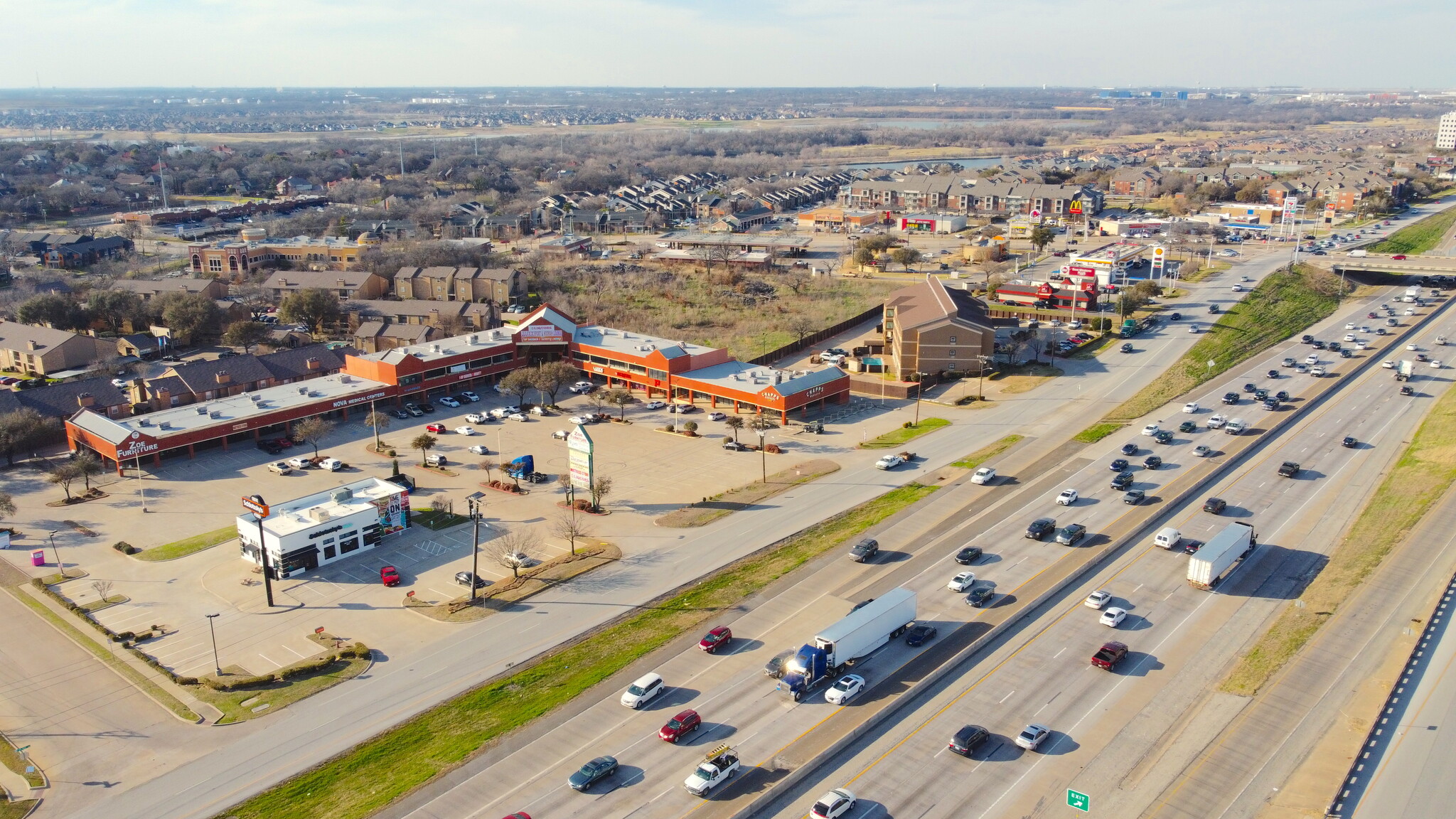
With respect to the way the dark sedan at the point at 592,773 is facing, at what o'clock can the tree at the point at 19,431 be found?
The tree is roughly at 3 o'clock from the dark sedan.

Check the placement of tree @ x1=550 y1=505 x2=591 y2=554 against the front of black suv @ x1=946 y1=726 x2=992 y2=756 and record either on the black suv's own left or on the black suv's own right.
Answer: on the black suv's own left

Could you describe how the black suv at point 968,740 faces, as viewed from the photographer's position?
facing away from the viewer and to the right of the viewer

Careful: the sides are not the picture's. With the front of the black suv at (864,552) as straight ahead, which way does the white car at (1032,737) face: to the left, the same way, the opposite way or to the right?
the opposite way

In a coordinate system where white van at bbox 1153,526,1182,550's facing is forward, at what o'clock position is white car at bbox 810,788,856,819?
The white car is roughly at 5 o'clock from the white van.

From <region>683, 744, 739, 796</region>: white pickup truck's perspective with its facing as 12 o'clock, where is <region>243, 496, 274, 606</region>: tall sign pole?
The tall sign pole is roughly at 3 o'clock from the white pickup truck.

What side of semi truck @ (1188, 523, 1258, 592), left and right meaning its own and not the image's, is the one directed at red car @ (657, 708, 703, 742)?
back

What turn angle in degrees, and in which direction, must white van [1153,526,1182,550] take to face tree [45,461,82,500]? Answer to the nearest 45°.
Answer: approximately 135° to its left

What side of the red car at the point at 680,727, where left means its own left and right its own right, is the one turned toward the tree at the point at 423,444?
right

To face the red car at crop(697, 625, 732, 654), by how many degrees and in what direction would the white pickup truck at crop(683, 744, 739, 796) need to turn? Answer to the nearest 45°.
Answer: approximately 135° to its right
